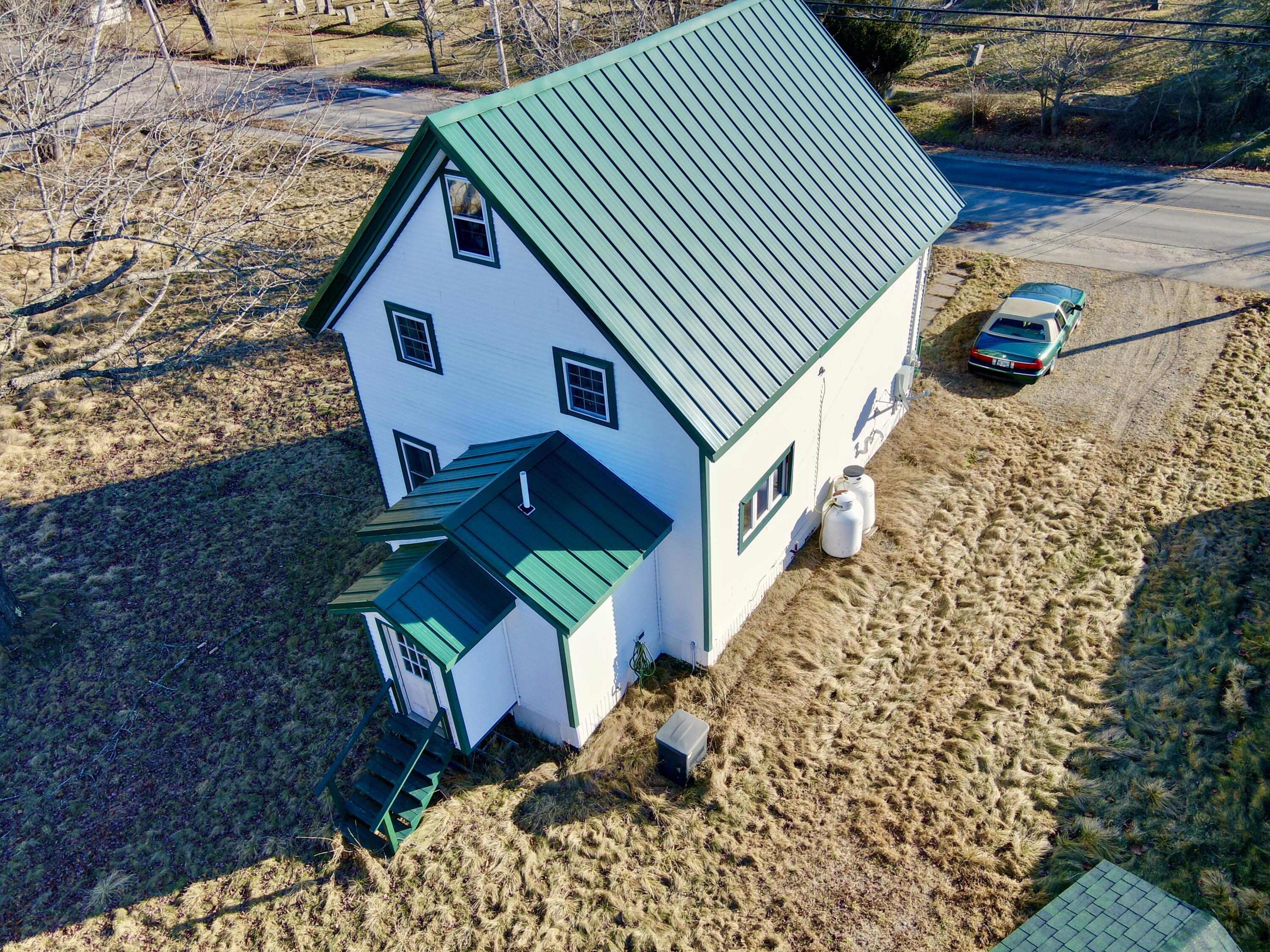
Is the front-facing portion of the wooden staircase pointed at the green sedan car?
no

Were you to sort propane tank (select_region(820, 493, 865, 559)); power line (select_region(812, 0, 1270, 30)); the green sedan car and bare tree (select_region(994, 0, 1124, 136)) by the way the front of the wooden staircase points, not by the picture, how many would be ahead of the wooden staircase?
0

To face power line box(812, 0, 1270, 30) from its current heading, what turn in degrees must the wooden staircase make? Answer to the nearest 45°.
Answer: approximately 180°

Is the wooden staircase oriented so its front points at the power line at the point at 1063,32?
no

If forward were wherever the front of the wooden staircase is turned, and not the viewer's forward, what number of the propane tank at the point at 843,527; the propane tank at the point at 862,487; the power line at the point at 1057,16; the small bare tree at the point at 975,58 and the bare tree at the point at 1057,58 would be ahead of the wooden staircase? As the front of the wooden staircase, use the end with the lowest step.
0

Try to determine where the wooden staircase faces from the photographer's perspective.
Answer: facing the viewer and to the left of the viewer

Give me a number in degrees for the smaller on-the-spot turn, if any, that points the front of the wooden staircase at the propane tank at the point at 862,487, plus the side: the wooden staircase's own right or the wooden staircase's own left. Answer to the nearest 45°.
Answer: approximately 135° to the wooden staircase's own left

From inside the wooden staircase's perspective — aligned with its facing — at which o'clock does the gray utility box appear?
The gray utility box is roughly at 8 o'clock from the wooden staircase.

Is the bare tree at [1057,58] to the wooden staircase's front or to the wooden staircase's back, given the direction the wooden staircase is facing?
to the back

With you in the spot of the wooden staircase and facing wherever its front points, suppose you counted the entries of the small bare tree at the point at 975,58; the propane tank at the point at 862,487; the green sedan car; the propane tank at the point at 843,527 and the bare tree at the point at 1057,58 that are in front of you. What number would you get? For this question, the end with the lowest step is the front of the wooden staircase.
0

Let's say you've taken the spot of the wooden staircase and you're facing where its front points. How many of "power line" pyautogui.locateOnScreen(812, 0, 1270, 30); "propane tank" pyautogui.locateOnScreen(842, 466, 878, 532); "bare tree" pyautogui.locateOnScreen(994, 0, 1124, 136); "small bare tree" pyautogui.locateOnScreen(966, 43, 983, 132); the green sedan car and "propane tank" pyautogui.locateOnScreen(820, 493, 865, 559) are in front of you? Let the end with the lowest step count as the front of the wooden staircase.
0

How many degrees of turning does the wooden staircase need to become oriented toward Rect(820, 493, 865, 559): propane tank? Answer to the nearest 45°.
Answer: approximately 135° to its left

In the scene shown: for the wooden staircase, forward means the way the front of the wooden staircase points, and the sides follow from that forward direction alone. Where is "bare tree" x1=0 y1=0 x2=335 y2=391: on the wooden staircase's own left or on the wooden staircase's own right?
on the wooden staircase's own right

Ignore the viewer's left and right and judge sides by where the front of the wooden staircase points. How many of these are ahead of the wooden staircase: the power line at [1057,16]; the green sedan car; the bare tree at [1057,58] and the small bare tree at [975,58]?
0

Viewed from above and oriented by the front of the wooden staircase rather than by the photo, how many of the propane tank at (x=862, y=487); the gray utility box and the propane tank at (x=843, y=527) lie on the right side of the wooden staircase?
0
